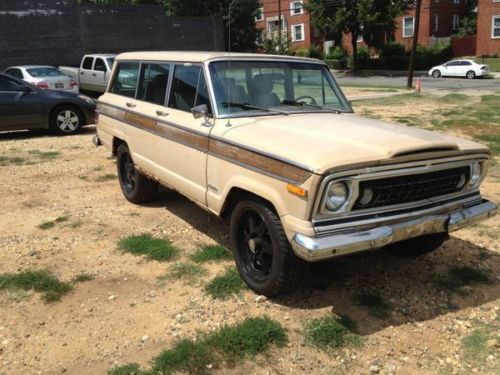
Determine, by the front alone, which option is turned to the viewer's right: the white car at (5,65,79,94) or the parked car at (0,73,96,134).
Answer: the parked car

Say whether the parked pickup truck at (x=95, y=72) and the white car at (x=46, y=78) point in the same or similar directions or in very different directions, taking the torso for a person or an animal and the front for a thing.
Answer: very different directions

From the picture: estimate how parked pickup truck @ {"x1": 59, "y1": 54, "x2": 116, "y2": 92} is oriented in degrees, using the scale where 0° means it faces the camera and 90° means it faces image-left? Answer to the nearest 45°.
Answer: approximately 315°

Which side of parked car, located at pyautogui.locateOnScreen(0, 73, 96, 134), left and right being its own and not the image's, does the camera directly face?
right

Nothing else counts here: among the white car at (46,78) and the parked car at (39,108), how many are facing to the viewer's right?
1

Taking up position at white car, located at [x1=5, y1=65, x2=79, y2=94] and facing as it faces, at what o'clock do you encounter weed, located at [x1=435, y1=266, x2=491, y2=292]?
The weed is roughly at 7 o'clock from the white car.

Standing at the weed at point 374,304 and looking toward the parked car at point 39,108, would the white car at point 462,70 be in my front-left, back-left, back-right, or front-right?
front-right

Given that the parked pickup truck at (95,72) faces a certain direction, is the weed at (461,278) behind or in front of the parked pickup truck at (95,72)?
in front

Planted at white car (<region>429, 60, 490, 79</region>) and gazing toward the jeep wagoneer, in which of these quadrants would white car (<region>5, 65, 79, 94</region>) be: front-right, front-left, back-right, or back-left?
front-right

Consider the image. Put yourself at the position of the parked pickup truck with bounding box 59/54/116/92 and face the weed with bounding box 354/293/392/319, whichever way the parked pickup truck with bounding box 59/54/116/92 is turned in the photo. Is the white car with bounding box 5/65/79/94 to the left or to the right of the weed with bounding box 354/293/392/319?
right

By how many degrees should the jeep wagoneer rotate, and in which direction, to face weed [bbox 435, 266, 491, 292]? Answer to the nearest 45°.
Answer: approximately 45° to its left

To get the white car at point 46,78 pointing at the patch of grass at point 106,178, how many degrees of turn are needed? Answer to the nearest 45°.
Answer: approximately 135° to its left

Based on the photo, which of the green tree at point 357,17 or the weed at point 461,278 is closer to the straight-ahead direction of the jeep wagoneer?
the weed

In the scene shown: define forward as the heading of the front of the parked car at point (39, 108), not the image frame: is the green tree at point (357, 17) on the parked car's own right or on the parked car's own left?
on the parked car's own left
